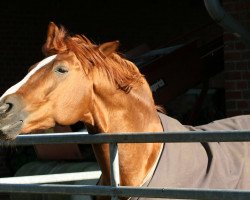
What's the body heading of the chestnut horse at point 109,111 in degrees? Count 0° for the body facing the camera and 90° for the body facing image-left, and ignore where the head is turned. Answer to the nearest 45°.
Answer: approximately 90°
